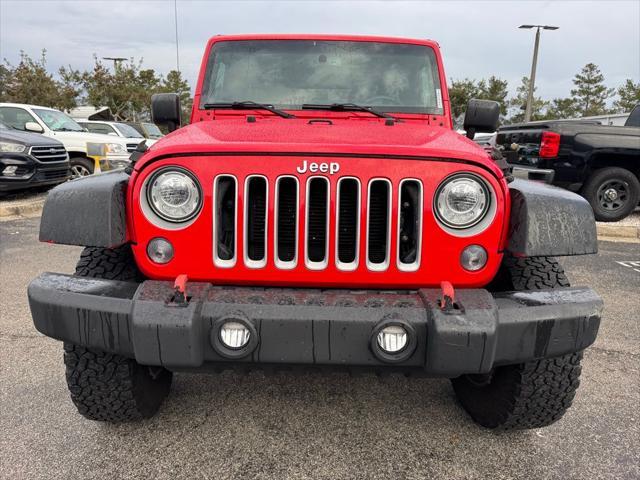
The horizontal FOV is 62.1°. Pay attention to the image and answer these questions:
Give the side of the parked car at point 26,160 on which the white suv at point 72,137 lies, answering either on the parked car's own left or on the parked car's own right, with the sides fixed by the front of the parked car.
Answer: on the parked car's own left

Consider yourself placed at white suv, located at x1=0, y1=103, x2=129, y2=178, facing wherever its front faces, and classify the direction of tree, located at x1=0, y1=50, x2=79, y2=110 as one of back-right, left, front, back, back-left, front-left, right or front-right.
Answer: back-left

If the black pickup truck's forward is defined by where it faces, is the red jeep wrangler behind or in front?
behind

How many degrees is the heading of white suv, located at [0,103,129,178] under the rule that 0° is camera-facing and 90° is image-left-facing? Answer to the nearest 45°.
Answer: approximately 315°

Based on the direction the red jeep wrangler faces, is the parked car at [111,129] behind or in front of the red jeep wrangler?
behind

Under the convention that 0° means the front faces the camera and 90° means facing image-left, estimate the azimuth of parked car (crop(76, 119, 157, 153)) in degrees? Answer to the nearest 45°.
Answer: approximately 315°

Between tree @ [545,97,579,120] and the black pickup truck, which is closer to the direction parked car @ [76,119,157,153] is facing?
the black pickup truck

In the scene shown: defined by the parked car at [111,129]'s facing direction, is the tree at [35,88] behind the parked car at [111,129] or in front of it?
behind

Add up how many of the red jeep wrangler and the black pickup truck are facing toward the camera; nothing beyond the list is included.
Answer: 1

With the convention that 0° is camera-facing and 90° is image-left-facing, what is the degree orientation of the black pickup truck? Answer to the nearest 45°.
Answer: approximately 225°
